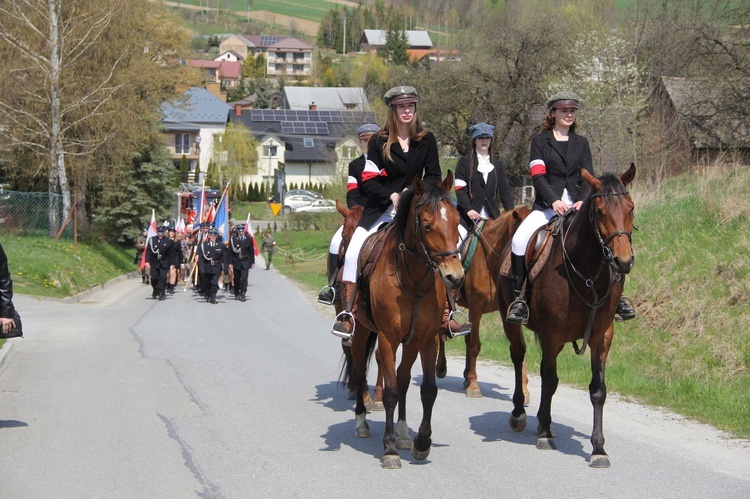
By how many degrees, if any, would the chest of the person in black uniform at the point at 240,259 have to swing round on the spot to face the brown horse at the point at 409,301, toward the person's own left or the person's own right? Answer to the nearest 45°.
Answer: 0° — they already face it

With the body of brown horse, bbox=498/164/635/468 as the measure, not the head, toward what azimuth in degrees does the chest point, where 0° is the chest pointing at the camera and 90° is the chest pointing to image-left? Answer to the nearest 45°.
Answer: approximately 315°

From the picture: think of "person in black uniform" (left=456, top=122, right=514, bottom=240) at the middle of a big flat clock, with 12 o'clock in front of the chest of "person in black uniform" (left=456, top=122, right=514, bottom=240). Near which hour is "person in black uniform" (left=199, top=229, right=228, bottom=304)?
"person in black uniform" (left=199, top=229, right=228, bottom=304) is roughly at 5 o'clock from "person in black uniform" (left=456, top=122, right=514, bottom=240).

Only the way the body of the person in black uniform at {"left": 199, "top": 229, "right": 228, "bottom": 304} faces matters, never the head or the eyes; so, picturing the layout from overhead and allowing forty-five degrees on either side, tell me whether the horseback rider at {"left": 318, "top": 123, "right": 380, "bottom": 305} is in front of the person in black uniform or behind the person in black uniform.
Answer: in front

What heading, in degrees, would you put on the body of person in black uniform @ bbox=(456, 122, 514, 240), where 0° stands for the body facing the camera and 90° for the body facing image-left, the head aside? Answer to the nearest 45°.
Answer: approximately 0°

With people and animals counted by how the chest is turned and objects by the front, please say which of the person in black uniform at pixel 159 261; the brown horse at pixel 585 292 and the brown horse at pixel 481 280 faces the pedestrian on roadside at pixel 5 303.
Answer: the person in black uniform

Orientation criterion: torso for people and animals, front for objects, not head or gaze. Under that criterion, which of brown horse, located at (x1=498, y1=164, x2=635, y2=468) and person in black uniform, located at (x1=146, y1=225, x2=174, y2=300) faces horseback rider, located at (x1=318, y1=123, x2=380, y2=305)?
the person in black uniform

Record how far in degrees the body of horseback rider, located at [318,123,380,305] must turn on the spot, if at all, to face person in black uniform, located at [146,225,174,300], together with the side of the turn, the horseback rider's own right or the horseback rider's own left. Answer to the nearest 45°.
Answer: approximately 180°

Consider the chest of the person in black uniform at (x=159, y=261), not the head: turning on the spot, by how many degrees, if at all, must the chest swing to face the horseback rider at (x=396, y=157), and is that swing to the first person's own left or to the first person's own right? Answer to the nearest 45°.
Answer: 0° — they already face them

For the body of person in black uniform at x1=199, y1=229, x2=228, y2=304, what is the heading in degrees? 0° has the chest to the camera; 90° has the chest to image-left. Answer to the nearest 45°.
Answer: approximately 0°

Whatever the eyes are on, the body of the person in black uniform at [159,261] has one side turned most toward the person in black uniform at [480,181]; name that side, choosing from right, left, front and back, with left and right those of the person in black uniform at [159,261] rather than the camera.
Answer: front

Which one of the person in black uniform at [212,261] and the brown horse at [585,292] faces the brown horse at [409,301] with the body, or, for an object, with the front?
the person in black uniform
